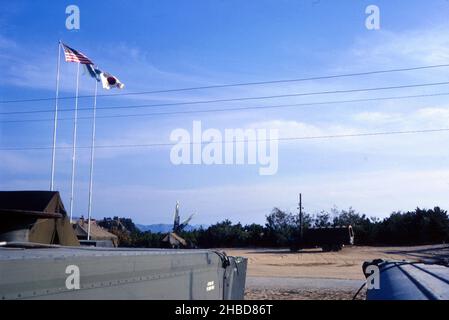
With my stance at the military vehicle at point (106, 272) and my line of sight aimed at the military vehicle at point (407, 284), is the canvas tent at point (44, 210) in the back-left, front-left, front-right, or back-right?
back-left

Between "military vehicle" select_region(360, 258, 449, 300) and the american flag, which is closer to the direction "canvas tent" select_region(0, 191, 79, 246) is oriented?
the military vehicle

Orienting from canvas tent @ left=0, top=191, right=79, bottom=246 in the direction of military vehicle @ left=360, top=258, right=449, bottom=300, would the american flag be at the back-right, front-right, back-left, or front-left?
back-left

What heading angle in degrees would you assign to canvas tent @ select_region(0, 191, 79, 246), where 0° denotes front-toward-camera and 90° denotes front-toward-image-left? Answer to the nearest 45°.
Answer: approximately 315°
